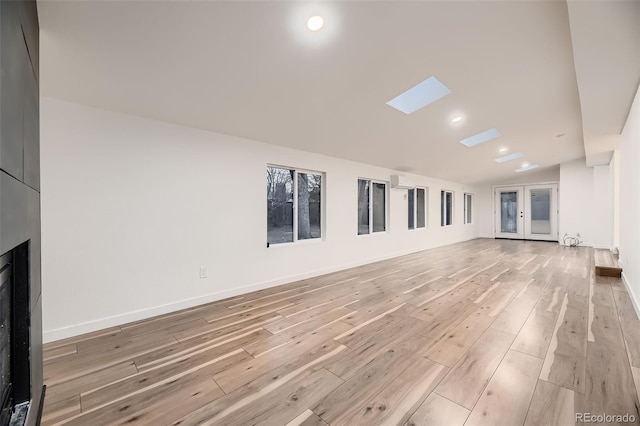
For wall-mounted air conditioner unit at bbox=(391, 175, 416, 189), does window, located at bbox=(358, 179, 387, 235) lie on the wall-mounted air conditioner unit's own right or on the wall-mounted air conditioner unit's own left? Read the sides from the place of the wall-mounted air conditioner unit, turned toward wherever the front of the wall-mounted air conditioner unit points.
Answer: on the wall-mounted air conditioner unit's own right

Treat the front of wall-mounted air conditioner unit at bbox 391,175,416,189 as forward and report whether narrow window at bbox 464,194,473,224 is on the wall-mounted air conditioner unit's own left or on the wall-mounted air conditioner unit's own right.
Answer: on the wall-mounted air conditioner unit's own left

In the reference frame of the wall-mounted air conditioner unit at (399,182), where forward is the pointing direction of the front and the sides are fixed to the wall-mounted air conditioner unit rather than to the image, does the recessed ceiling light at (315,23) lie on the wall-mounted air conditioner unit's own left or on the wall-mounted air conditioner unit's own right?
on the wall-mounted air conditioner unit's own right

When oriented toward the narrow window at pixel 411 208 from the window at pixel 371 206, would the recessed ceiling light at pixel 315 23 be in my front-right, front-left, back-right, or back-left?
back-right

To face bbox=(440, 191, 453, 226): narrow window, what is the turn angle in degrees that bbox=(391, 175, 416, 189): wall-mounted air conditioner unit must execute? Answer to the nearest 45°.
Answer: approximately 90° to its left

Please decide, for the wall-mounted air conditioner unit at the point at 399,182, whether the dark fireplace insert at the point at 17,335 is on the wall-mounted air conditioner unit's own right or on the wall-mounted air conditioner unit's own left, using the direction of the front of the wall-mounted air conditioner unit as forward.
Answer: on the wall-mounted air conditioner unit's own right

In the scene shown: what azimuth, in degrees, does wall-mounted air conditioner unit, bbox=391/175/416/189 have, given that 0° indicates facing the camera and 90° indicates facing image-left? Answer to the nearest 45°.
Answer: approximately 315°

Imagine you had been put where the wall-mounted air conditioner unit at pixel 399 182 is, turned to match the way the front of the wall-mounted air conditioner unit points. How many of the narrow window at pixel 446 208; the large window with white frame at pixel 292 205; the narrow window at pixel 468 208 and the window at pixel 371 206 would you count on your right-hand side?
2

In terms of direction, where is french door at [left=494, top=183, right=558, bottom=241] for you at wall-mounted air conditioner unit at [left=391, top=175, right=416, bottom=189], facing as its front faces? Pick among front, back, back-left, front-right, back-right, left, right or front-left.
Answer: left
